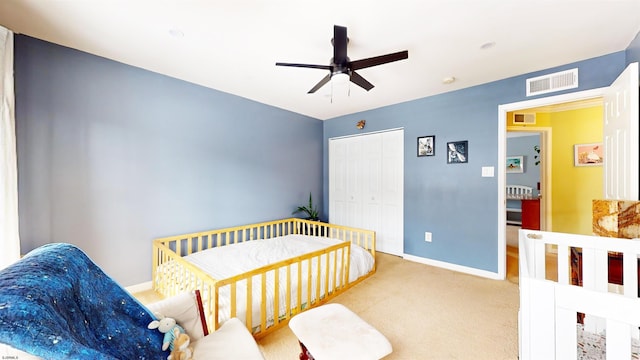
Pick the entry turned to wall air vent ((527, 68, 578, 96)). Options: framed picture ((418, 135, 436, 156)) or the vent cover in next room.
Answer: the vent cover in next room

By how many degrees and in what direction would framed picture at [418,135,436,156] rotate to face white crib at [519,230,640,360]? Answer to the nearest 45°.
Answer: approximately 45° to its left

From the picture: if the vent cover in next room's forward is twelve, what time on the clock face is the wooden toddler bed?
The wooden toddler bed is roughly at 1 o'clock from the vent cover in next room.

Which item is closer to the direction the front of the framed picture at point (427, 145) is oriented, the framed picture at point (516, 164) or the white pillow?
the white pillow

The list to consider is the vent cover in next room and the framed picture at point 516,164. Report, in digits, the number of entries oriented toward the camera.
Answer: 2

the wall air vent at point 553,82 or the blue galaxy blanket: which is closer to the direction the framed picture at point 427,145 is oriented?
the blue galaxy blanket

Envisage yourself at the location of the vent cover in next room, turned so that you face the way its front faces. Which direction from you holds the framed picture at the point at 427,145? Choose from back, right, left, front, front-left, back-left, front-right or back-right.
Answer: front-right

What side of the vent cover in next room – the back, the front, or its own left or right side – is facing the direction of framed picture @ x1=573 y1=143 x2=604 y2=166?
left

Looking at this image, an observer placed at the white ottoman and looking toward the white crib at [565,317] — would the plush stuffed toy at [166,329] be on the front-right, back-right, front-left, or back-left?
back-right

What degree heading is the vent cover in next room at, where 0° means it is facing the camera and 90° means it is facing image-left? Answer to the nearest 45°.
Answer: approximately 0°
